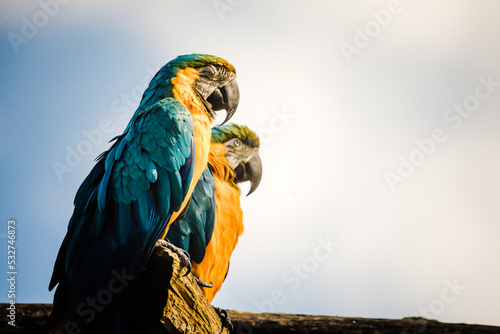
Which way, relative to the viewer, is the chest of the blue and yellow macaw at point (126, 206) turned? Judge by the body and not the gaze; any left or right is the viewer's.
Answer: facing to the right of the viewer

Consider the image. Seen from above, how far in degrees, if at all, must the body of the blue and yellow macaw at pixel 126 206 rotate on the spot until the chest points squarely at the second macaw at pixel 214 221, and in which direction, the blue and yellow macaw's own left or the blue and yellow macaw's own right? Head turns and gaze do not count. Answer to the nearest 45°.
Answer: approximately 45° to the blue and yellow macaw's own left
